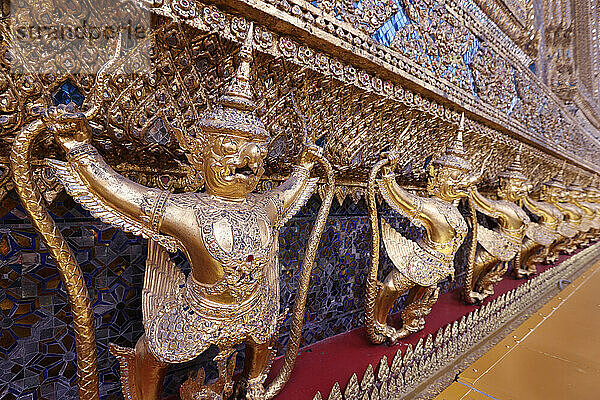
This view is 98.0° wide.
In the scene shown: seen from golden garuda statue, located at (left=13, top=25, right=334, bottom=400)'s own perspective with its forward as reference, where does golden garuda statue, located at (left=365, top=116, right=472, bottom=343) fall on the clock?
golden garuda statue, located at (left=365, top=116, right=472, bottom=343) is roughly at 10 o'clock from golden garuda statue, located at (left=13, top=25, right=334, bottom=400).

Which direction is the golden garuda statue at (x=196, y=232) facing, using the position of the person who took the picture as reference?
facing the viewer and to the right of the viewer

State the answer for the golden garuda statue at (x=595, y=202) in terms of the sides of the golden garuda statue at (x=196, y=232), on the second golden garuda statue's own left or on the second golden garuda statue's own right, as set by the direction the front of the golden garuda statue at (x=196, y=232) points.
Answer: on the second golden garuda statue's own left

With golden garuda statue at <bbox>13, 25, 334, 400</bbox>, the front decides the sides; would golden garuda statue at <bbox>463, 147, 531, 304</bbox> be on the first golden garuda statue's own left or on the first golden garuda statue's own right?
on the first golden garuda statue's own left

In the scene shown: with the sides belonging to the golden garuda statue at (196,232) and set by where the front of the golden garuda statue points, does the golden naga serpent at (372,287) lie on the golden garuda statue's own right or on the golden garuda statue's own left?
on the golden garuda statue's own left
